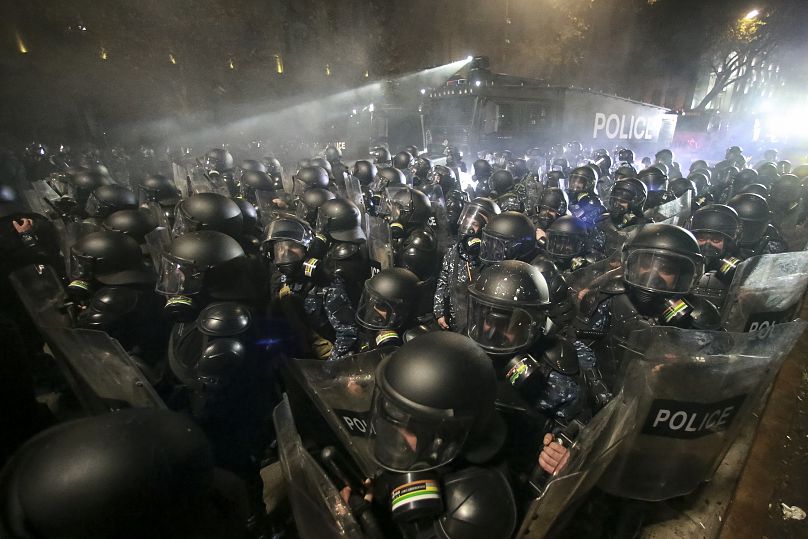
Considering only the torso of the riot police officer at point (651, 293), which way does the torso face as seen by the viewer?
toward the camera

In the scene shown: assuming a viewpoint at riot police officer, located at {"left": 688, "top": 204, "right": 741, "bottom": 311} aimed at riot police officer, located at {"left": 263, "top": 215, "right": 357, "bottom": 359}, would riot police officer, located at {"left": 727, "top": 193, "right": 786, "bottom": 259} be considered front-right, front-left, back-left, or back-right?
back-right

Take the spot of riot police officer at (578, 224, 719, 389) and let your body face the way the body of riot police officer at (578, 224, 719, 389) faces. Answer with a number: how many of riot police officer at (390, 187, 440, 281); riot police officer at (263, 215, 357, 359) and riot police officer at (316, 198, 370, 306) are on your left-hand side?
0

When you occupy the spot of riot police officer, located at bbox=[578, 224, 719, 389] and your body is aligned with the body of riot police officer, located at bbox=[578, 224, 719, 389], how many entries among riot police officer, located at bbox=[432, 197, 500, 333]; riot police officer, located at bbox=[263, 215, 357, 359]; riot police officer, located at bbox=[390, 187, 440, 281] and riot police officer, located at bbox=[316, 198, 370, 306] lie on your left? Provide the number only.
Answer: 0

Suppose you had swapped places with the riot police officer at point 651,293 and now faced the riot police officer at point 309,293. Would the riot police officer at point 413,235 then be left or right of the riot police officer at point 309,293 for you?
right

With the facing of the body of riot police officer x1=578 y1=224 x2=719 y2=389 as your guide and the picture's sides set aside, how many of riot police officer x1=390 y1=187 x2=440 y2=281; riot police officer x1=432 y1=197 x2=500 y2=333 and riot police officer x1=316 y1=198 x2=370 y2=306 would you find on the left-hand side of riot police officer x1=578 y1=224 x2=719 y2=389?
0

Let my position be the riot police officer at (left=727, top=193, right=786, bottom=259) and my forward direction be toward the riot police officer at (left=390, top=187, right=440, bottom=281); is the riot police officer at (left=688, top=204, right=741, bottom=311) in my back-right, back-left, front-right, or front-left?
front-left

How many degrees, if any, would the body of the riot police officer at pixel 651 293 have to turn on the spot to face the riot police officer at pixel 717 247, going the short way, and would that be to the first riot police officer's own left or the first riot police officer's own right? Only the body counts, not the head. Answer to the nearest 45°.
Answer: approximately 180°

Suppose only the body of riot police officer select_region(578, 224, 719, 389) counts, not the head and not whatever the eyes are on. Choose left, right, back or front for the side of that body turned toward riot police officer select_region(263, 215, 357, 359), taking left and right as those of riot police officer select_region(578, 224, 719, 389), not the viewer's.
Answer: right

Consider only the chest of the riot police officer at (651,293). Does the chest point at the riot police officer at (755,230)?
no

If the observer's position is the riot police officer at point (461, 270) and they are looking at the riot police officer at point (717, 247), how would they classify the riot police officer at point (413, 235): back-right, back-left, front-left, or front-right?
back-left
